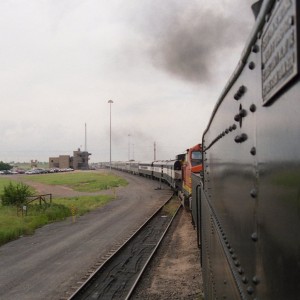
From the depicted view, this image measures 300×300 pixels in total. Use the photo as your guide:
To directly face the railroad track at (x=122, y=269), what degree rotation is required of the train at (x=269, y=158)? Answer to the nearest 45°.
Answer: approximately 180°
